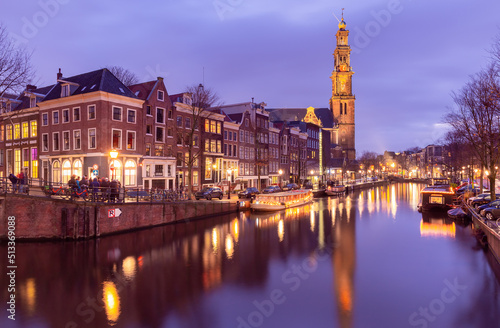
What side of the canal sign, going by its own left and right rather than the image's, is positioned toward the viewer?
front

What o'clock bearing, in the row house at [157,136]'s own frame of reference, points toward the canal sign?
The canal sign is roughly at 2 o'clock from the row house.

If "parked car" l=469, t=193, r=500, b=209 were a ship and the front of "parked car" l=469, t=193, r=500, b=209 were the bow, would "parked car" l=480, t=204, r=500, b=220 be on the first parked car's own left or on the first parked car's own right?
on the first parked car's own left

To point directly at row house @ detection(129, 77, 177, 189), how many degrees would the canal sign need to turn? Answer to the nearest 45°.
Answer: approximately 180°

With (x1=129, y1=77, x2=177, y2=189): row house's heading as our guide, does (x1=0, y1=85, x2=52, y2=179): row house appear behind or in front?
behind

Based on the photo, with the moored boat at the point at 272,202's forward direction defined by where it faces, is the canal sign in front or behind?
in front
